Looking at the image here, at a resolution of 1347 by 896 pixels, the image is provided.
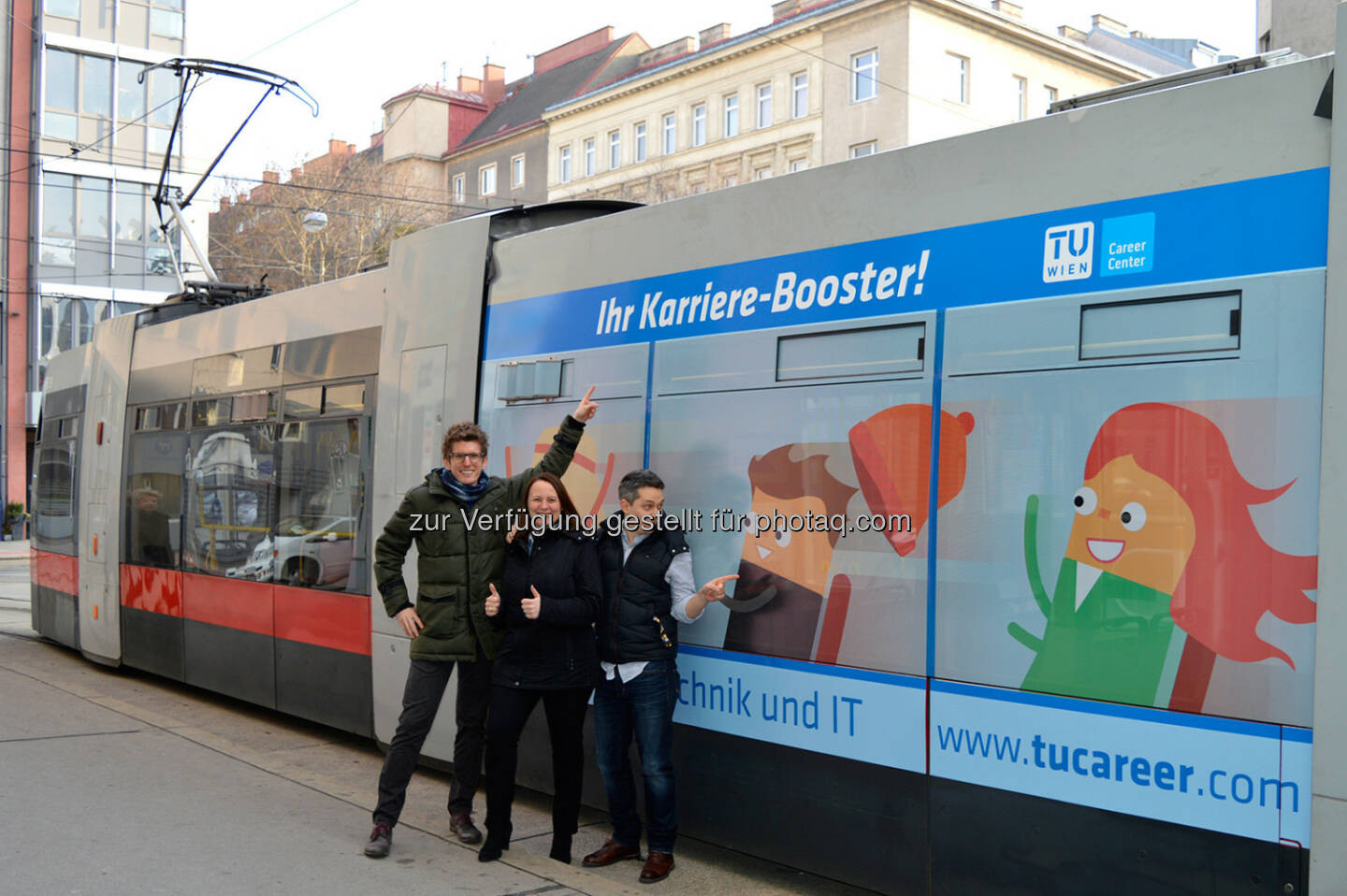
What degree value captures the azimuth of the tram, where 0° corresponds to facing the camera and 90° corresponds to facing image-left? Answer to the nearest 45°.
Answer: approximately 135°

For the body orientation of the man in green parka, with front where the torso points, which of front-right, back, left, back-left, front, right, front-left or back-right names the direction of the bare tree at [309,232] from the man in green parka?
back

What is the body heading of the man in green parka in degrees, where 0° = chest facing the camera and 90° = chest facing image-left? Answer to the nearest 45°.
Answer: approximately 0°

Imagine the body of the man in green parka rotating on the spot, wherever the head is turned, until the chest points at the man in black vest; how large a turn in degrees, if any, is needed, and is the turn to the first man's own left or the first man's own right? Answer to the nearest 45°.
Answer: approximately 45° to the first man's own left
